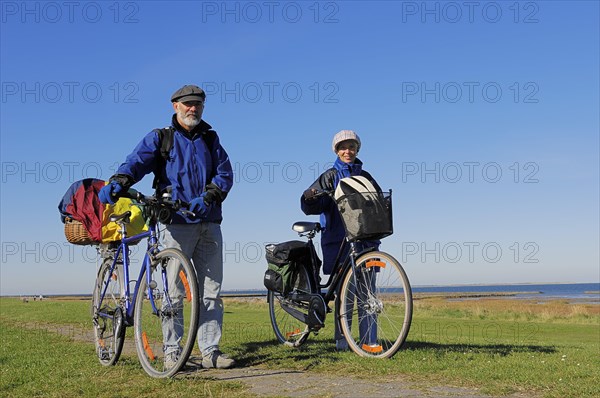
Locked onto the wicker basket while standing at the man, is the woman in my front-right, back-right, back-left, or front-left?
back-right

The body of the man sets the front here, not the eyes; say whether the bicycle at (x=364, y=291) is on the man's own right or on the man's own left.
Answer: on the man's own left

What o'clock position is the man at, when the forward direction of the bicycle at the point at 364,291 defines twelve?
The man is roughly at 4 o'clock from the bicycle.

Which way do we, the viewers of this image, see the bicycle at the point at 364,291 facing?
facing the viewer and to the right of the viewer

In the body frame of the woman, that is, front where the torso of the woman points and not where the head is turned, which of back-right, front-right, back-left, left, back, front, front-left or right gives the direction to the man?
front-right

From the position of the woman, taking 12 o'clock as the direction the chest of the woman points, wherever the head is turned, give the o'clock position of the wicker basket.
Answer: The wicker basket is roughly at 3 o'clock from the woman.

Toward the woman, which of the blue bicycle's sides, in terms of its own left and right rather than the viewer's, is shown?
left

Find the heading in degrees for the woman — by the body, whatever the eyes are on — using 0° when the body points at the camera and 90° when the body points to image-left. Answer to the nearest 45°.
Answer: approximately 0°

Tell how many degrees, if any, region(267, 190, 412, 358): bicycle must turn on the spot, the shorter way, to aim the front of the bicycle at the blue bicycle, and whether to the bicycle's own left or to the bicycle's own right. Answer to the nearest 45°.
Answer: approximately 90° to the bicycle's own right

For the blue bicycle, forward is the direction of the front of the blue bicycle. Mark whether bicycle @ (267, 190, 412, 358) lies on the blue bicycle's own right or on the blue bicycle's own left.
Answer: on the blue bicycle's own left

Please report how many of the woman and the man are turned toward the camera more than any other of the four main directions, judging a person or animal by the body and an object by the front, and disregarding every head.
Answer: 2
